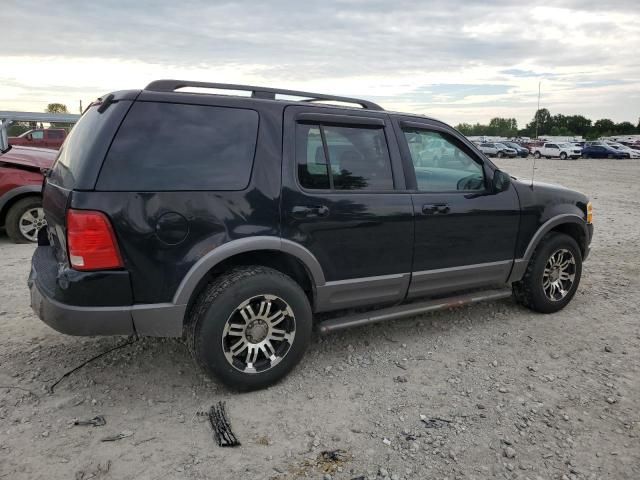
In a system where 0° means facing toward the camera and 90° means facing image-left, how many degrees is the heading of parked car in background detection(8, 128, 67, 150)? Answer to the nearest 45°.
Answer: approximately 90°

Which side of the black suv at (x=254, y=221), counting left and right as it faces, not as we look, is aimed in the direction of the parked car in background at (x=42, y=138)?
left

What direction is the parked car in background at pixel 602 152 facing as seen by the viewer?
to the viewer's right

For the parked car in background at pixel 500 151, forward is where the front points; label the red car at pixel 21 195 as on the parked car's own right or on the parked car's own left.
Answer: on the parked car's own right

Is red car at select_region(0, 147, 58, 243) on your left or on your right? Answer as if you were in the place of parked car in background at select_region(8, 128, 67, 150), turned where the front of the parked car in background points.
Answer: on your left

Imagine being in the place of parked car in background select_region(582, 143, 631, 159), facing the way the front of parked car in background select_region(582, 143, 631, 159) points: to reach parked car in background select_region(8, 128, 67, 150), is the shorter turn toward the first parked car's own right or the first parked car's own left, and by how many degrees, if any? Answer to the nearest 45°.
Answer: approximately 135° to the first parked car's own right

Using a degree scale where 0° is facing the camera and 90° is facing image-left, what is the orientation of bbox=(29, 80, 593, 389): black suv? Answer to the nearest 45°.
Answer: approximately 225°

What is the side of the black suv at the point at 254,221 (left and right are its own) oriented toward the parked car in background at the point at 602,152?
front

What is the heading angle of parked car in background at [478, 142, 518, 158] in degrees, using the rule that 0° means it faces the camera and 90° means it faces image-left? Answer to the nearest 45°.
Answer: approximately 315°

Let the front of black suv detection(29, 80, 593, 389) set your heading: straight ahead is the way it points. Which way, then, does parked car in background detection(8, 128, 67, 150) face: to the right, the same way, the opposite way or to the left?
the opposite way
